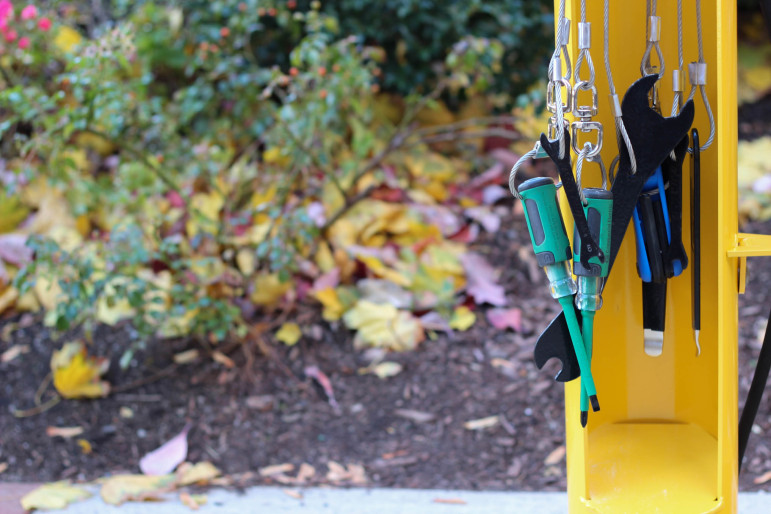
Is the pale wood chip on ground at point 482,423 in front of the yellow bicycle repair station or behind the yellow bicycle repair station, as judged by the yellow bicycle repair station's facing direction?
behind

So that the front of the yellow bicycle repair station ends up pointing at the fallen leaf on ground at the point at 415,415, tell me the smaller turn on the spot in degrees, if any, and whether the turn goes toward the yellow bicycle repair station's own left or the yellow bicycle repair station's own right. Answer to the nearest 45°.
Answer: approximately 135° to the yellow bicycle repair station's own right

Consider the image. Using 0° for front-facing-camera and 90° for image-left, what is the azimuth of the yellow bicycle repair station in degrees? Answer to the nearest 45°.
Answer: approximately 0°

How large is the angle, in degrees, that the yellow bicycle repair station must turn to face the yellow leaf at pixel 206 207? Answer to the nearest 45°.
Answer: approximately 135° to its right

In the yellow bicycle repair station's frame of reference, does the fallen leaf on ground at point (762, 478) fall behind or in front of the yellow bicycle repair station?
behind

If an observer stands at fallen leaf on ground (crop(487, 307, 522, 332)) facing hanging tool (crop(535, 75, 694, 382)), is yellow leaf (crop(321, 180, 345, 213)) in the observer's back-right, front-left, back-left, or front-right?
back-right

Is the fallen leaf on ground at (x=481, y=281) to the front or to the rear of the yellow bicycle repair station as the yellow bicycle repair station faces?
to the rear

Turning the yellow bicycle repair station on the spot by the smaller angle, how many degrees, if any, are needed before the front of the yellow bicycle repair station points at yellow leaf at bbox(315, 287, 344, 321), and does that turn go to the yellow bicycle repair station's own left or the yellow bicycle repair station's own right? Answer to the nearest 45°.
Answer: approximately 135° to the yellow bicycle repair station's own right

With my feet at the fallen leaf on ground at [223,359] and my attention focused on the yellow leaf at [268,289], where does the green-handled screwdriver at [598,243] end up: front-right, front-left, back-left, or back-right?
back-right
